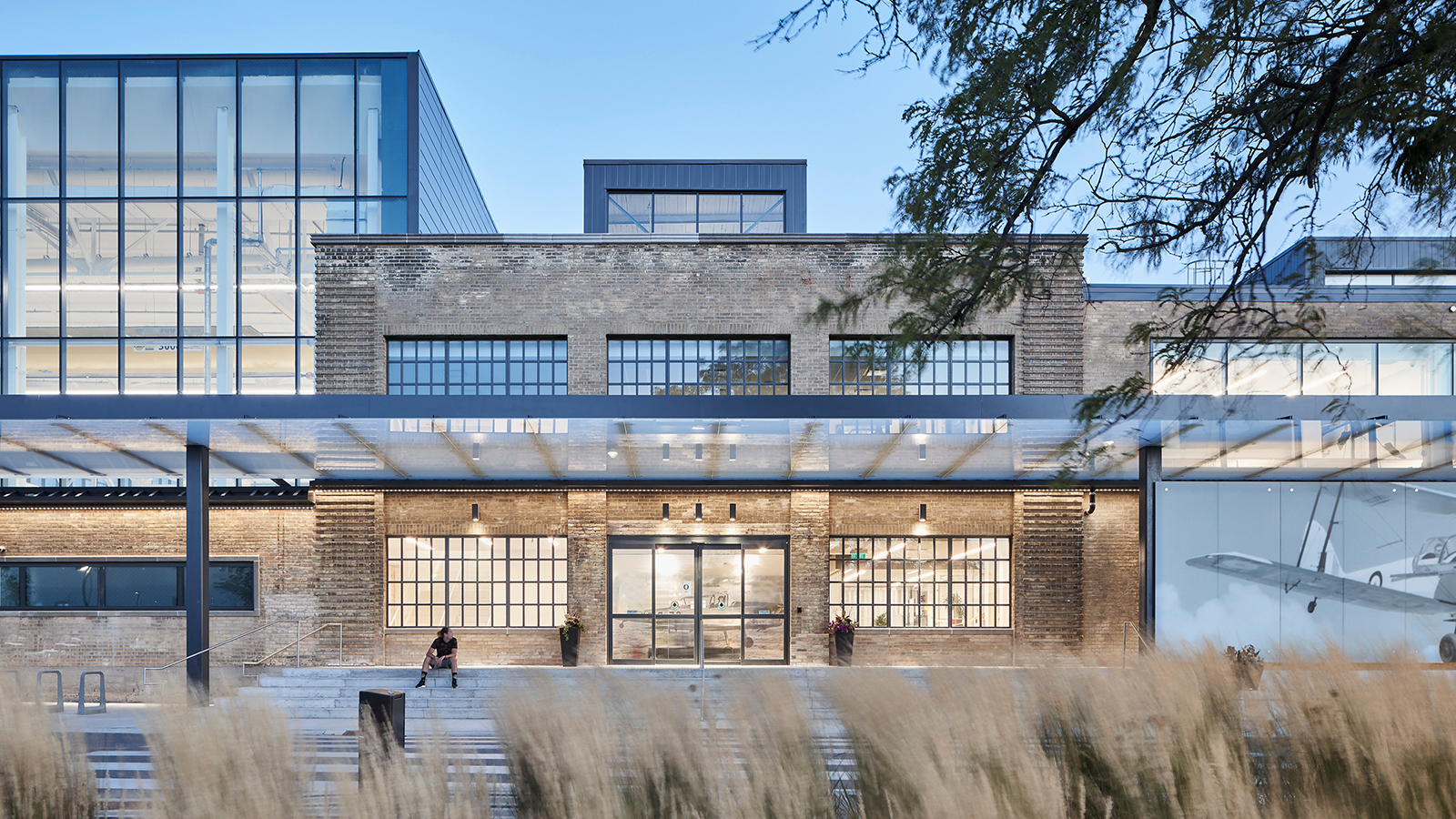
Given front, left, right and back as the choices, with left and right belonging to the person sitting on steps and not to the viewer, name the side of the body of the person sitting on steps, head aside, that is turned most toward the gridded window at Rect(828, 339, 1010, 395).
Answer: left

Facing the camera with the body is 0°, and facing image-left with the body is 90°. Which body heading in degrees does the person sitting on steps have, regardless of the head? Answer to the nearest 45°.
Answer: approximately 0°

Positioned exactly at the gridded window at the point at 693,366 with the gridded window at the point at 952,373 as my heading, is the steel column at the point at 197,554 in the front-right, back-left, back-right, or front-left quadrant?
back-right
